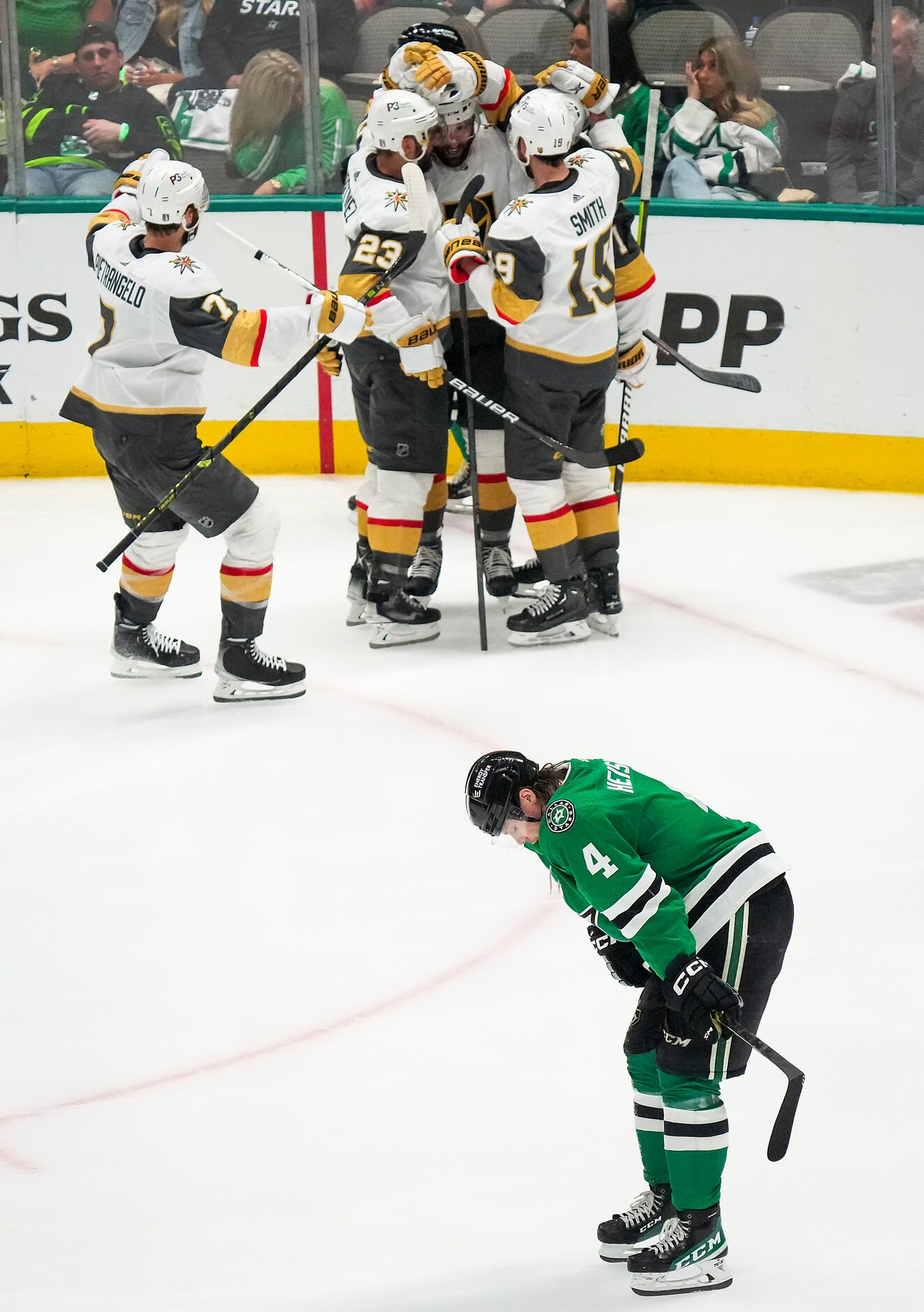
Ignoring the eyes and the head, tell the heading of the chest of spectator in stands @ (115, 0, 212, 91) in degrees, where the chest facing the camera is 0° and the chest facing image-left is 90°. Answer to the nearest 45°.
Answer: approximately 0°

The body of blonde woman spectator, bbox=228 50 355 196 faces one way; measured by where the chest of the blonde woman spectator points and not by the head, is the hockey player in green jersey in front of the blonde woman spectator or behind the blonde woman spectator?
in front

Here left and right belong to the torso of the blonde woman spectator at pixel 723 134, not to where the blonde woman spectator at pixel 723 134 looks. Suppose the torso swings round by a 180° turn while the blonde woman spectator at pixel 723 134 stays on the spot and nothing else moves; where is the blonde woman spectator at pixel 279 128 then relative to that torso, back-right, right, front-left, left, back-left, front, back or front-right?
back-left

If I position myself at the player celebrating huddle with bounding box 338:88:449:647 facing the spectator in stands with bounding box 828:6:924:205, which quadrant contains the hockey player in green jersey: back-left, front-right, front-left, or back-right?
back-right

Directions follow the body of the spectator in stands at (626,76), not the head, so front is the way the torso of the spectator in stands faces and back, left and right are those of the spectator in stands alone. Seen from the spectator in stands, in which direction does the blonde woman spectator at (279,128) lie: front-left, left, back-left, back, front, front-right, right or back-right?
front-right

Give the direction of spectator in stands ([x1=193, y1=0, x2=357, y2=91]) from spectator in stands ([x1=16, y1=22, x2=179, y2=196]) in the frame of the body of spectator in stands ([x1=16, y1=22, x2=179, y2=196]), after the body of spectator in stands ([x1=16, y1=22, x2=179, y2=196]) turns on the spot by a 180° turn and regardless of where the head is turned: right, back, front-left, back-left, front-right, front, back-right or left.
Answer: right

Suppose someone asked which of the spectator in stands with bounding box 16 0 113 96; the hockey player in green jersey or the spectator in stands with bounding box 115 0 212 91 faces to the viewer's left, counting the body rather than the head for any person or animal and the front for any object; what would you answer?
the hockey player in green jersey

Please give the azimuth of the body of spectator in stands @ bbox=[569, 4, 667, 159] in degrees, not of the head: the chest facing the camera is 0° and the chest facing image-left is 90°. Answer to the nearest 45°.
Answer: approximately 45°

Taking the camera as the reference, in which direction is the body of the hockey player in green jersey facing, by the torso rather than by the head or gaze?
to the viewer's left

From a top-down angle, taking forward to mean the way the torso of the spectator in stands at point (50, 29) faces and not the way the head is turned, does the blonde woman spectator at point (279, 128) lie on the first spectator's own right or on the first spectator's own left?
on the first spectator's own left

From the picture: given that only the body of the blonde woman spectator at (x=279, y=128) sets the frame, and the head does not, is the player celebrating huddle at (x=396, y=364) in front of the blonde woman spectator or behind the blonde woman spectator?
in front
